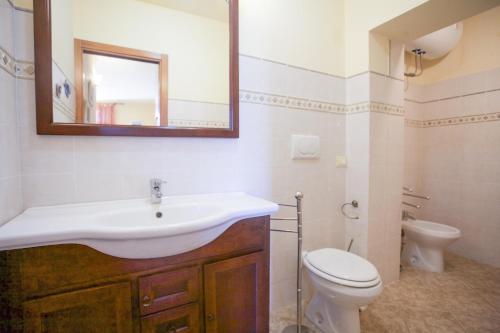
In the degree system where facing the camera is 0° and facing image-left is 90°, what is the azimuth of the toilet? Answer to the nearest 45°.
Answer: approximately 315°

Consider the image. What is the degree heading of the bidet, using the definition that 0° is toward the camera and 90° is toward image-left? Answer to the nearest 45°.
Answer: approximately 315°

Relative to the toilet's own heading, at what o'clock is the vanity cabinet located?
The vanity cabinet is roughly at 3 o'clock from the toilet.

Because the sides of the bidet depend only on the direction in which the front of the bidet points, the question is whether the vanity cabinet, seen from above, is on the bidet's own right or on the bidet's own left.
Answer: on the bidet's own right

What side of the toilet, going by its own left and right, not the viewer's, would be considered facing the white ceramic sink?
right

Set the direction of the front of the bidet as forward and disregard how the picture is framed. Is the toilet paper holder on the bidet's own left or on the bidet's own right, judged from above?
on the bidet's own right

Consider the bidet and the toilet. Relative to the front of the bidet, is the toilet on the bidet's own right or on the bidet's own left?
on the bidet's own right

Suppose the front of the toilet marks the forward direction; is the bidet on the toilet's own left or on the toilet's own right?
on the toilet's own left

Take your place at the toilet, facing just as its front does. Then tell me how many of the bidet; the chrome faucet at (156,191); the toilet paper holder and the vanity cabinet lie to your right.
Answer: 2
